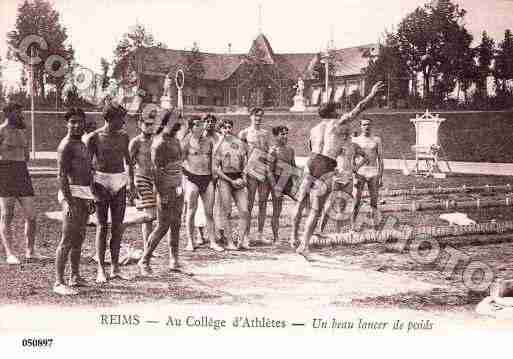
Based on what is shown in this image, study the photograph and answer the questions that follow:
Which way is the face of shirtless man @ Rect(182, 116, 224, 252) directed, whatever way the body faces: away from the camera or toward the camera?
toward the camera

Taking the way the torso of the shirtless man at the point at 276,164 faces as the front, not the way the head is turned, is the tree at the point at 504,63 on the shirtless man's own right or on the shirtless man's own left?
on the shirtless man's own left

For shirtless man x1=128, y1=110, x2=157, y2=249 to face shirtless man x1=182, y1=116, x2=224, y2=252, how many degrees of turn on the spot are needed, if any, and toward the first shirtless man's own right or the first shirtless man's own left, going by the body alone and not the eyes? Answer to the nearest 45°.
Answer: approximately 90° to the first shirtless man's own left

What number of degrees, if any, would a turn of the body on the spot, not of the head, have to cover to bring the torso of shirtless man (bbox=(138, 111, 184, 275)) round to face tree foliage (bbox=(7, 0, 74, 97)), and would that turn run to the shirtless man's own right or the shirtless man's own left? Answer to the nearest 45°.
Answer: approximately 180°

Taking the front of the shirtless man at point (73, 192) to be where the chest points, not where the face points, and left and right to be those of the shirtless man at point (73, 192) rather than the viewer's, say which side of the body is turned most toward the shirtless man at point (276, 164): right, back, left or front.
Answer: left

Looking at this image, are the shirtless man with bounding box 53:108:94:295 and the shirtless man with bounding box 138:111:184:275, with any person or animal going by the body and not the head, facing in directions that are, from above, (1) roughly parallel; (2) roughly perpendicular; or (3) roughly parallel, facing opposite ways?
roughly parallel

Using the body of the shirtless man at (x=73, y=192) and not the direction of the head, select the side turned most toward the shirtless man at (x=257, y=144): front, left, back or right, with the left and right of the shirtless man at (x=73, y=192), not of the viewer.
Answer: left

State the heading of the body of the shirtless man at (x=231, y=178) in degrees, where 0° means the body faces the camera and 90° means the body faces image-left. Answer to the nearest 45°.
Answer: approximately 0°

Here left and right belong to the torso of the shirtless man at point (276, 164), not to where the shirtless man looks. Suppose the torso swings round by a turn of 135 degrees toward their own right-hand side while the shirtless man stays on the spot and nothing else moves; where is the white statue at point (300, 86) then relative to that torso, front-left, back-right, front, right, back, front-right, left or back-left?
right

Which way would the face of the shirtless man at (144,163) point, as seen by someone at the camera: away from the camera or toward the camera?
toward the camera

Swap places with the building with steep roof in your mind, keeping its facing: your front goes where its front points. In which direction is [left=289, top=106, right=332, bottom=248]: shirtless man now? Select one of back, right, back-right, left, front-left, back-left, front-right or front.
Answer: front

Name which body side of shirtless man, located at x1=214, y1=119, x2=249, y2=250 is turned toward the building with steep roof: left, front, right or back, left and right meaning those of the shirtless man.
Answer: back
